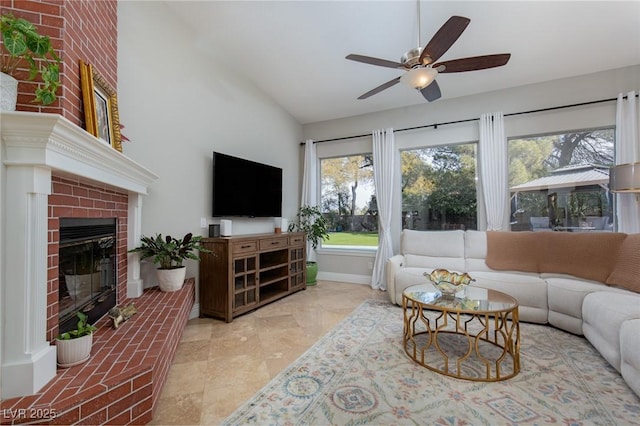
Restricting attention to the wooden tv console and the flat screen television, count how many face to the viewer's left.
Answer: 0

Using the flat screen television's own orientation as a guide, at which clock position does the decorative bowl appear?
The decorative bowl is roughly at 12 o'clock from the flat screen television.

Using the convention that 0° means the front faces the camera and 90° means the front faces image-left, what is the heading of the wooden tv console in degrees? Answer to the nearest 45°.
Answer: approximately 315°

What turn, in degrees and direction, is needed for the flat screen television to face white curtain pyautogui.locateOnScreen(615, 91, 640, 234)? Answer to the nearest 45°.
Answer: approximately 45° to its left

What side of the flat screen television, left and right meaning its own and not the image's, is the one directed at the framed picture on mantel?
right

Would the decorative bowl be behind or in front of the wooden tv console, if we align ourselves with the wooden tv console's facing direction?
in front

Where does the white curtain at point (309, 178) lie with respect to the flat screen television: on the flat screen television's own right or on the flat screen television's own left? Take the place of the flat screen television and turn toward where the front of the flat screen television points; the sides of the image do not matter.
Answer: on the flat screen television's own left

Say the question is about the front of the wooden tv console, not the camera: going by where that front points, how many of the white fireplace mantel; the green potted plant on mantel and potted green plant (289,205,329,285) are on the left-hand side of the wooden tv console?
1

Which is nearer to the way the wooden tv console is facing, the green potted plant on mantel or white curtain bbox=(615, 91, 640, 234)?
the white curtain

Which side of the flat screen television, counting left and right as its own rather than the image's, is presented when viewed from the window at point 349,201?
left

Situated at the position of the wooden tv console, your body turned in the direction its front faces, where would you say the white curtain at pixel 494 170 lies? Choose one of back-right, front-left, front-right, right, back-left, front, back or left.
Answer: front-left

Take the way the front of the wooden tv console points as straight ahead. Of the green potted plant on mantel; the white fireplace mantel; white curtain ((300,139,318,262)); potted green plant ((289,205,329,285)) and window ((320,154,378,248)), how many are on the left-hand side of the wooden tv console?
3

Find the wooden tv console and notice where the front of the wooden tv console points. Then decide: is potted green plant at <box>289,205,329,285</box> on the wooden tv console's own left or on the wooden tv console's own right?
on the wooden tv console's own left

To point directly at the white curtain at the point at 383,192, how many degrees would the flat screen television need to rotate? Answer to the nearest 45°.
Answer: approximately 45° to its left

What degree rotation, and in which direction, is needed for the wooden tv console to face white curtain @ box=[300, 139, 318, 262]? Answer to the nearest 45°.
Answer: approximately 90° to its left
